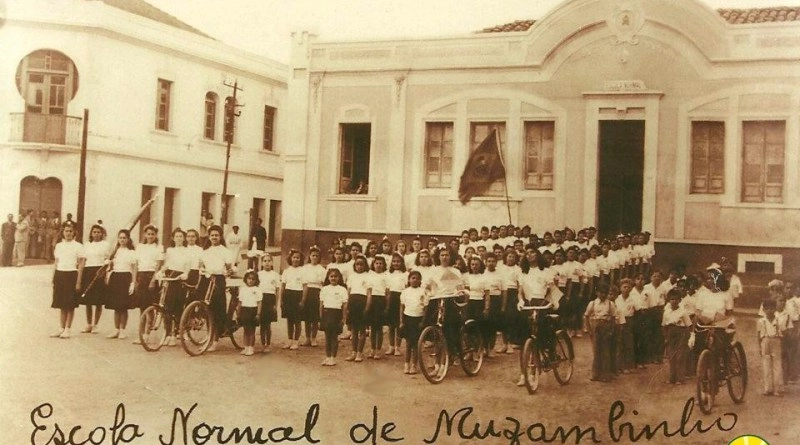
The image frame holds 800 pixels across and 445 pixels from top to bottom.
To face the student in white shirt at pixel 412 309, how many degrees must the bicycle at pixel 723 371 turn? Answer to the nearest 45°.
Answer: approximately 45° to its right

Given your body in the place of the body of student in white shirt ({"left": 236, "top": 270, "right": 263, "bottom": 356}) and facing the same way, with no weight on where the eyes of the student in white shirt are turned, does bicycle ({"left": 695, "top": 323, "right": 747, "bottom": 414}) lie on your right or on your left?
on your left

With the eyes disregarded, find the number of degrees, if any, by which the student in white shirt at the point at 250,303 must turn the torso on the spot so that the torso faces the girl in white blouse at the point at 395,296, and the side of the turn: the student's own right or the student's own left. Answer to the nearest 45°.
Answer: approximately 90° to the student's own left
